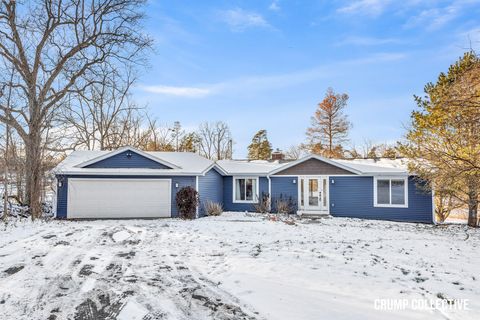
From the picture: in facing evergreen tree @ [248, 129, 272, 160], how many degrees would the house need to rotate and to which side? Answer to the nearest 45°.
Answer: approximately 180°

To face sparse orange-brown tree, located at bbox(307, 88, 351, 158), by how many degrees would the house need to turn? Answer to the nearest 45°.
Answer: approximately 135° to its left

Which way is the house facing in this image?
toward the camera

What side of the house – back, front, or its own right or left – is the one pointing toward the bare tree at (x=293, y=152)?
back

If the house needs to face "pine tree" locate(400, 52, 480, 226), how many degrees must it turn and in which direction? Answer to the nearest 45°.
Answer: approximately 45° to its left

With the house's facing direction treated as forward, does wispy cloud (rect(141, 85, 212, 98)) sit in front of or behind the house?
behind

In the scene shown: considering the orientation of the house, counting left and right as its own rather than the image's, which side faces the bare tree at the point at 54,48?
right

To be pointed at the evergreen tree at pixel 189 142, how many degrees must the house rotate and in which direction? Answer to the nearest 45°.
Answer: approximately 180°
